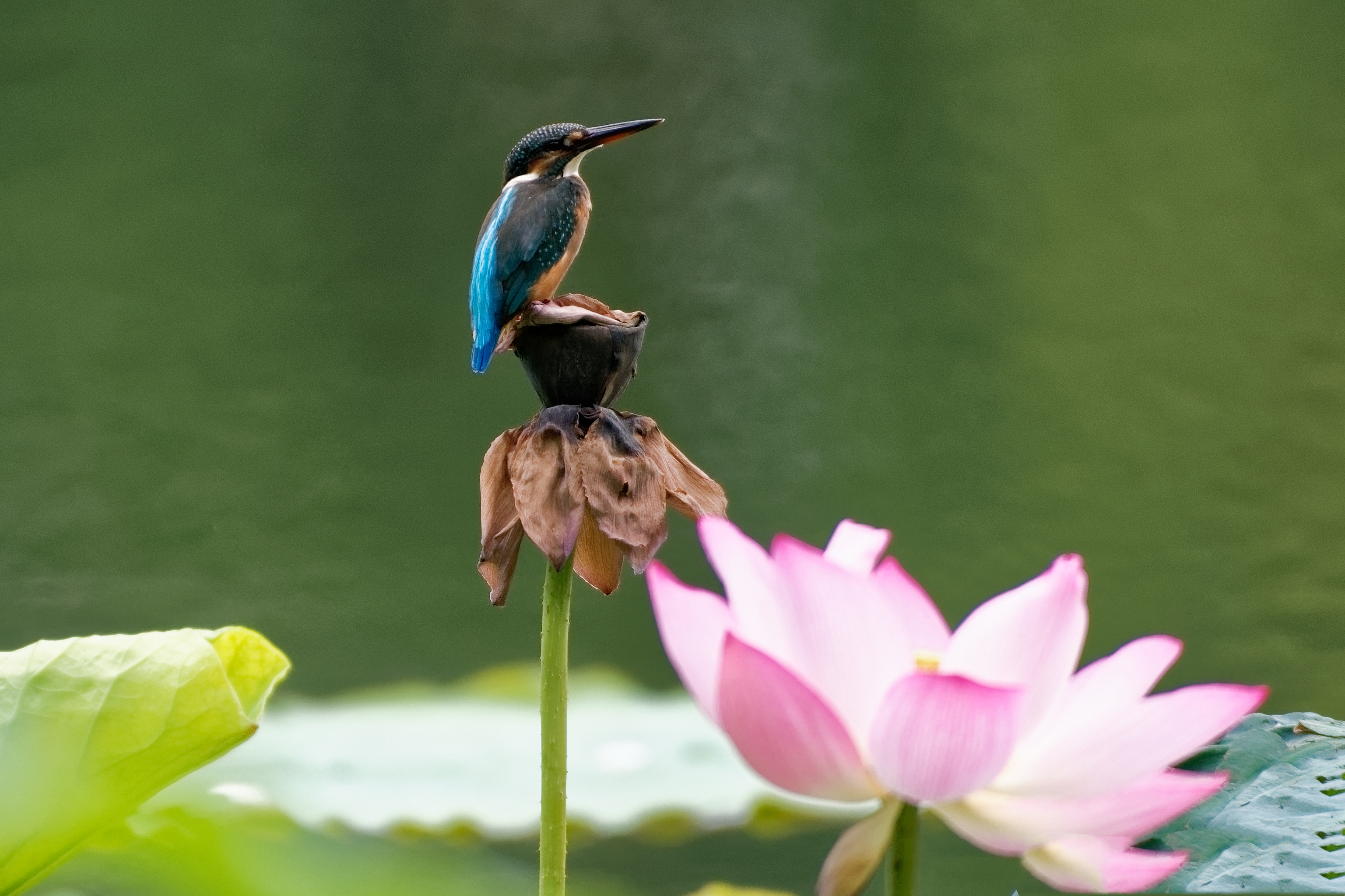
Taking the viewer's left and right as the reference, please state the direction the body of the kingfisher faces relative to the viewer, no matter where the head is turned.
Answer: facing to the right of the viewer
